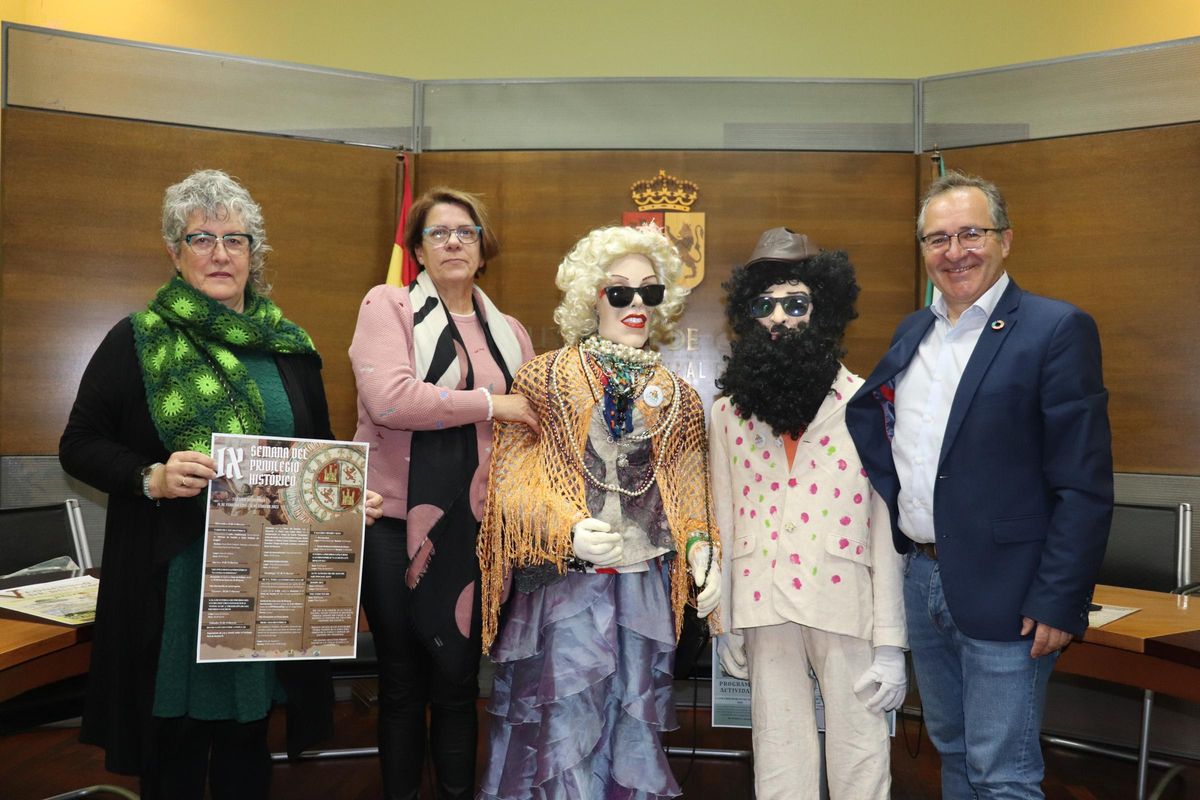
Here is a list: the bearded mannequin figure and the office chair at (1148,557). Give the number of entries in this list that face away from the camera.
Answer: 0

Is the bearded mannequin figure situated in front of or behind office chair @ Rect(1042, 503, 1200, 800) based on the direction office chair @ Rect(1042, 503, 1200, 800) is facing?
in front

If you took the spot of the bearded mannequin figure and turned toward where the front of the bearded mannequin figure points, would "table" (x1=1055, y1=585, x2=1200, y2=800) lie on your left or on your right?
on your left

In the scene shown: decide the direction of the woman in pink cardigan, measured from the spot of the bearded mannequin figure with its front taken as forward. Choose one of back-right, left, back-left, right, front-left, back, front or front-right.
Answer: right

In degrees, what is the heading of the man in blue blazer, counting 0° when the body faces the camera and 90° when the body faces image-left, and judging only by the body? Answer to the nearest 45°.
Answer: approximately 45°

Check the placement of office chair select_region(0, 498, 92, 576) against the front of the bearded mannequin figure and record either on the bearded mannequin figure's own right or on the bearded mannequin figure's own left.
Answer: on the bearded mannequin figure's own right
